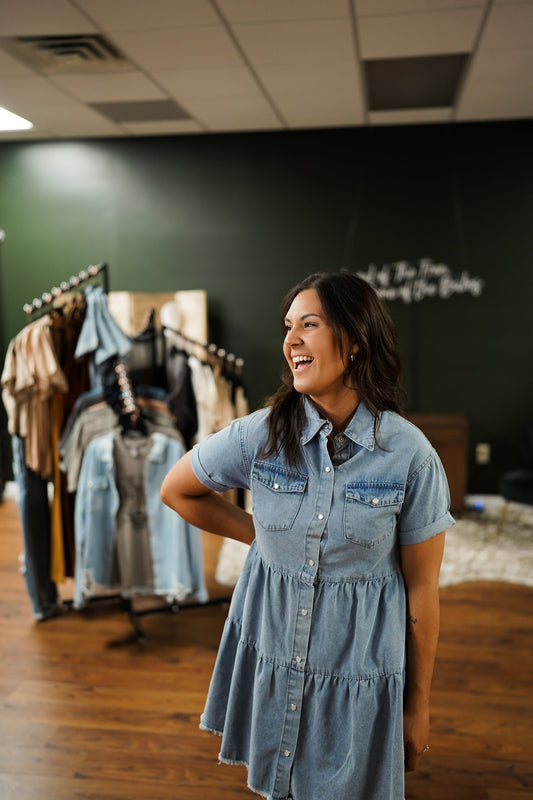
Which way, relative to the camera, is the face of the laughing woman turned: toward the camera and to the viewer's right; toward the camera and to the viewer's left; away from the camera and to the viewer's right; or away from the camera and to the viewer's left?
toward the camera and to the viewer's left

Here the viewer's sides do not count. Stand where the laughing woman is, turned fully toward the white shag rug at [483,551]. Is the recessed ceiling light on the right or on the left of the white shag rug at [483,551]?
left

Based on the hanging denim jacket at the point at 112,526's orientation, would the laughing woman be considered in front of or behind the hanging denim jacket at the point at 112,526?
in front

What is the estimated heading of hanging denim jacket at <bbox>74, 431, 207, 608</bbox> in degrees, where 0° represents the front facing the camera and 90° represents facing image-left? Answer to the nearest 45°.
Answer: approximately 0°

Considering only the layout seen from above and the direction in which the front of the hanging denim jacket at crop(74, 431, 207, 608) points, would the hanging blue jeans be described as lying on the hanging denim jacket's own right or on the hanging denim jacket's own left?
on the hanging denim jacket's own right

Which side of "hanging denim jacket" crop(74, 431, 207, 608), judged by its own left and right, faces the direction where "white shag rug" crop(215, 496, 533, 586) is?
left

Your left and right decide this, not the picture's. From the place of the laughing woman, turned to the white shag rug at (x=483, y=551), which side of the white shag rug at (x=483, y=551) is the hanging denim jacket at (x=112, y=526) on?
left

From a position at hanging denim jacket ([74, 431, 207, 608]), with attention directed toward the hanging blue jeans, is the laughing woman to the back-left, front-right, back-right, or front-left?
back-left
